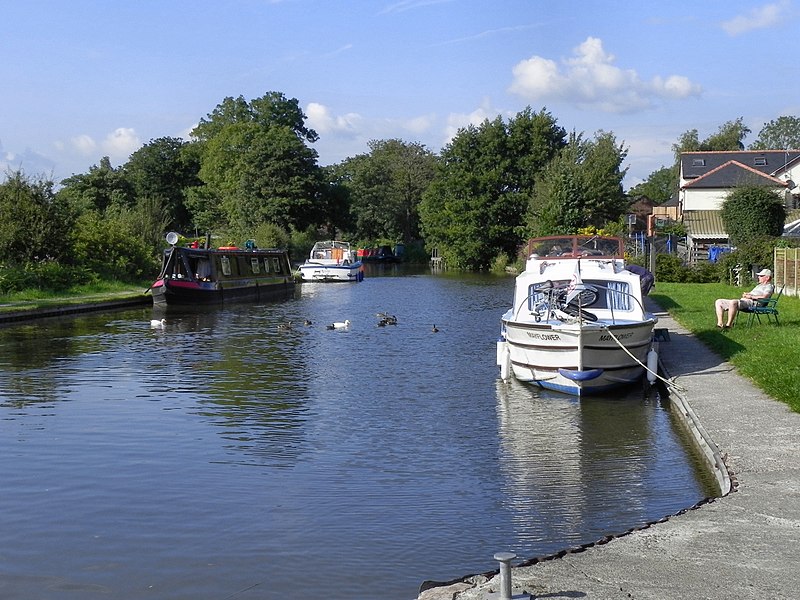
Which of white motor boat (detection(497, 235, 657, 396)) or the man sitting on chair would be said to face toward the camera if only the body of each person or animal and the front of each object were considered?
the white motor boat

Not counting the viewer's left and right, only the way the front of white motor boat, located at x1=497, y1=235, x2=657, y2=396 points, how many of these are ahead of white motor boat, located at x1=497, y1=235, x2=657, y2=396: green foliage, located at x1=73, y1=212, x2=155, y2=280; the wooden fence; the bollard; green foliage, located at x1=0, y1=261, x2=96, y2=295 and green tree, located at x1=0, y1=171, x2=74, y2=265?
1

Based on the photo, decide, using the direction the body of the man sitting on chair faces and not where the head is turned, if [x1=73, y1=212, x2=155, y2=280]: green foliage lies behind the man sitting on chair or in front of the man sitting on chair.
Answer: in front

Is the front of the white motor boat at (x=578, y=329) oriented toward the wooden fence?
no

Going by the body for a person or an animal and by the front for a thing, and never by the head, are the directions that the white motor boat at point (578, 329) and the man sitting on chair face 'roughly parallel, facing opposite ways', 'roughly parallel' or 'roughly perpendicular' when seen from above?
roughly perpendicular

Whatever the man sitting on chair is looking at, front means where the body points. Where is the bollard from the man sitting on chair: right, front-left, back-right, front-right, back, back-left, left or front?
left

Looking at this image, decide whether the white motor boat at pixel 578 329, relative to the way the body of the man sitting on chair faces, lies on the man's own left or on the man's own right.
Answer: on the man's own left

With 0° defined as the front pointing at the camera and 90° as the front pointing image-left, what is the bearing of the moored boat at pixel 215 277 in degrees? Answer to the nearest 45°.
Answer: approximately 45°

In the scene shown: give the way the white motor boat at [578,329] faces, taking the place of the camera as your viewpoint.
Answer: facing the viewer

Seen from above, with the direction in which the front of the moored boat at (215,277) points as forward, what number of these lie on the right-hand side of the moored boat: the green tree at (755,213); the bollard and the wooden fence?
0

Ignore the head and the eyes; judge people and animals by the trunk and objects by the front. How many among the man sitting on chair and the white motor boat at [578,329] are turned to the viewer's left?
1

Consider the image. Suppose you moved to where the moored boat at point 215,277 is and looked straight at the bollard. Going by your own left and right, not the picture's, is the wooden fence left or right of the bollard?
left

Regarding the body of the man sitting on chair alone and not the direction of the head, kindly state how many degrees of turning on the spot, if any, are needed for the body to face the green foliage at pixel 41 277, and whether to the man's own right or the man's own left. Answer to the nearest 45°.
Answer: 0° — they already face it

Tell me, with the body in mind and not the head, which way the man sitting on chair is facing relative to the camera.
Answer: to the viewer's left
